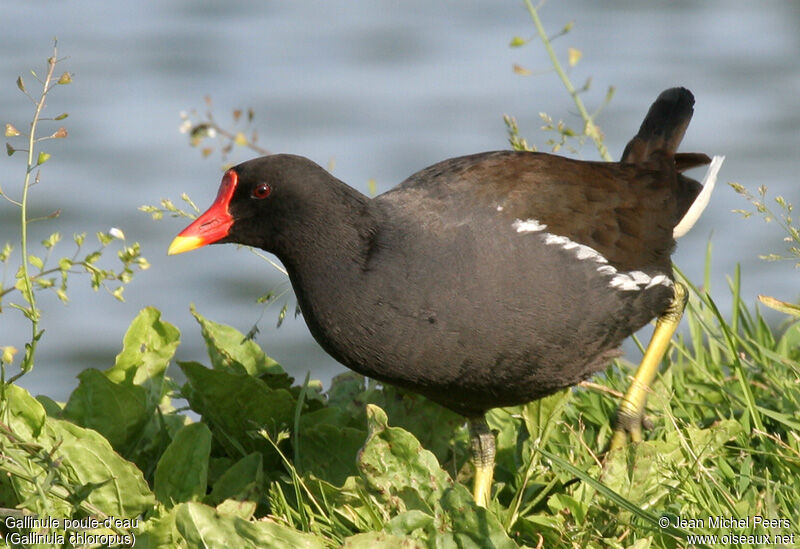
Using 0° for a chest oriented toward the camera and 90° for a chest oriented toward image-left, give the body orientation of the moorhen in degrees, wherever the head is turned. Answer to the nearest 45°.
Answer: approximately 90°

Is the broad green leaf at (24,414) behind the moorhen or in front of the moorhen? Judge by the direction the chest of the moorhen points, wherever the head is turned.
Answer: in front

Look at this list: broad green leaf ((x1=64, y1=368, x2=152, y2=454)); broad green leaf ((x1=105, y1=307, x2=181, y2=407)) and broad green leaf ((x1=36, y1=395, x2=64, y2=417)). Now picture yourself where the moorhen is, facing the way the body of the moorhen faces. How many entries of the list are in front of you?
3
